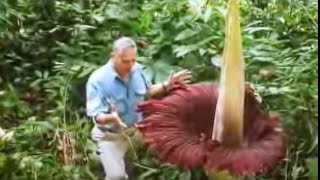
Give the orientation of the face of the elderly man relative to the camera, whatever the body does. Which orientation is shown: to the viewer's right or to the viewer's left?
to the viewer's right

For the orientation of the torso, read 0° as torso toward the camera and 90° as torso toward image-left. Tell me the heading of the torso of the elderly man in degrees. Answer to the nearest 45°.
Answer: approximately 315°
